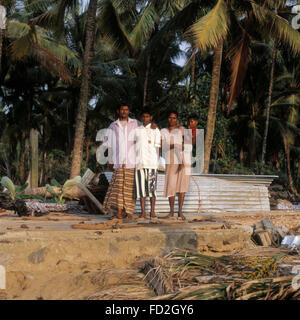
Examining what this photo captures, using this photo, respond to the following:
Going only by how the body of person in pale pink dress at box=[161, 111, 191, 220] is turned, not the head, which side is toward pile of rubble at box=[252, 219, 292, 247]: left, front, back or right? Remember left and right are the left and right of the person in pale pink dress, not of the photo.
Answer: left

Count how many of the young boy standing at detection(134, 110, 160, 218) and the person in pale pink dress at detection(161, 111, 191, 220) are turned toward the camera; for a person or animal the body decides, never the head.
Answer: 2

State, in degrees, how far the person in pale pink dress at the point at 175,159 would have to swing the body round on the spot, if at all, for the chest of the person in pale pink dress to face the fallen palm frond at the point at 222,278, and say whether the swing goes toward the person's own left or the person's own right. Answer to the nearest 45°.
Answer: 0° — they already face it

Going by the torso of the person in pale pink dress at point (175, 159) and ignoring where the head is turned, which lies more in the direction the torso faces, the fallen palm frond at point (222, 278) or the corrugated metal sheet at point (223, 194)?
the fallen palm frond

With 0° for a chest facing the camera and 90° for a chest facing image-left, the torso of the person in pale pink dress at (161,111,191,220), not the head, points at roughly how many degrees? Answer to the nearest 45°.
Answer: approximately 0°

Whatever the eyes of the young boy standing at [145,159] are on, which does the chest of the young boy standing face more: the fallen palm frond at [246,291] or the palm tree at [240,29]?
the fallen palm frond

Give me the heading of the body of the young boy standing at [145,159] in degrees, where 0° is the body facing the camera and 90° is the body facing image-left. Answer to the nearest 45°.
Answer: approximately 0°
